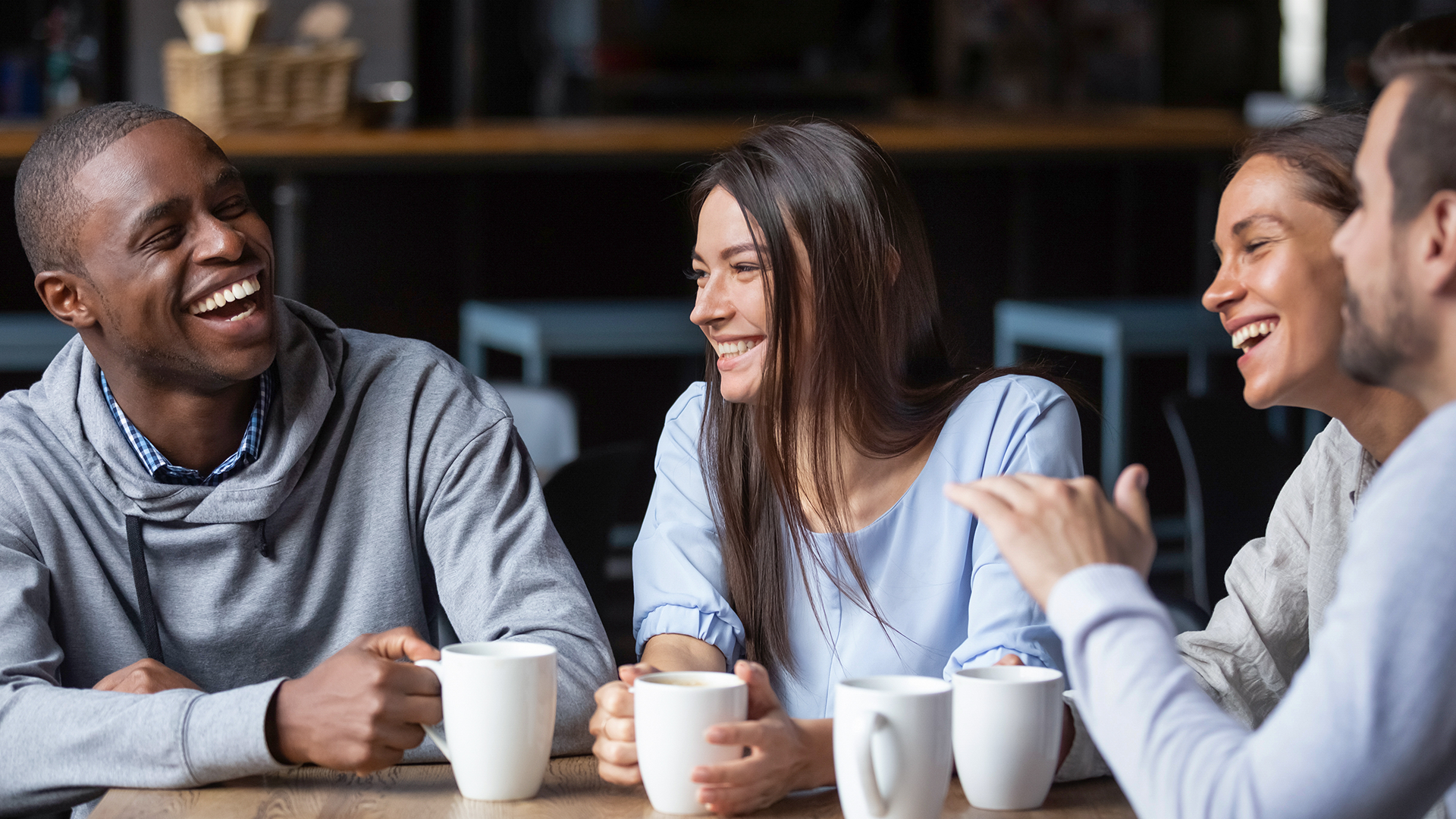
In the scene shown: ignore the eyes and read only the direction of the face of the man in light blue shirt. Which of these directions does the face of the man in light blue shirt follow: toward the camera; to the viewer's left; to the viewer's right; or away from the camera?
to the viewer's left

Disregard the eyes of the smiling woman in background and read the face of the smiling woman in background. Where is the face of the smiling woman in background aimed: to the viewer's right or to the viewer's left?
to the viewer's left

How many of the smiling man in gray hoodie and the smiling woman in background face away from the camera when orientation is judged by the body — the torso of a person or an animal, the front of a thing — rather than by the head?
0

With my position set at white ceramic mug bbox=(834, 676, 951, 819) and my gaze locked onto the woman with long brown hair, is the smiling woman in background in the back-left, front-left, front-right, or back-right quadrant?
front-right

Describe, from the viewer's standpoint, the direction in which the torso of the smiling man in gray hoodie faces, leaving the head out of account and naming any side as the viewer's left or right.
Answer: facing the viewer

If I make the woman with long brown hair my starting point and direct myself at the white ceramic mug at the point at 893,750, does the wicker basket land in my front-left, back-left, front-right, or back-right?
back-right

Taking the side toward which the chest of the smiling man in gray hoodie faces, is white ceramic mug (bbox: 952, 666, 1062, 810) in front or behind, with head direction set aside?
in front

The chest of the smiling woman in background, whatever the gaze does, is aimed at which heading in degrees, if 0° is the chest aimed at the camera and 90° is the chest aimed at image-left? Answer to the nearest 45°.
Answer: approximately 45°

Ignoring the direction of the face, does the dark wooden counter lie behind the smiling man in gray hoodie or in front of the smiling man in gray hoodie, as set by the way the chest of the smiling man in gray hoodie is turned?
behind
